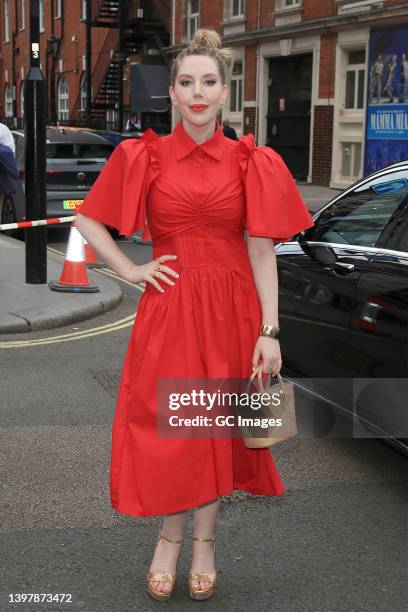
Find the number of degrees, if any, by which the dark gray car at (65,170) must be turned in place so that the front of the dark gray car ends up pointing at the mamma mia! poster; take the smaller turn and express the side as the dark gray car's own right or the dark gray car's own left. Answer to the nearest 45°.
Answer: approximately 90° to the dark gray car's own right

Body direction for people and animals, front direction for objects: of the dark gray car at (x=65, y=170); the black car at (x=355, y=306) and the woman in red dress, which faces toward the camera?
the woman in red dress

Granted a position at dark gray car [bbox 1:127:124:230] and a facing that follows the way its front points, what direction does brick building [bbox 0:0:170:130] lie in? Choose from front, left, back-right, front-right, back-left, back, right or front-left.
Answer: front-right

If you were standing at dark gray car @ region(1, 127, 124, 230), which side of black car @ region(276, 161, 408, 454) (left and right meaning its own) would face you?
front

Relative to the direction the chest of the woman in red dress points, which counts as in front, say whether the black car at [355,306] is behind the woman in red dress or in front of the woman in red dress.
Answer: behind

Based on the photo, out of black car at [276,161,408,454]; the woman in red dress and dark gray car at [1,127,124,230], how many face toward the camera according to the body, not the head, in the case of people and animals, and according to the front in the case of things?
1

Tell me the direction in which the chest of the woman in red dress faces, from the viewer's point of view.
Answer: toward the camera

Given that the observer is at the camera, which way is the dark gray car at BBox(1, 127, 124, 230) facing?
facing away from the viewer and to the left of the viewer

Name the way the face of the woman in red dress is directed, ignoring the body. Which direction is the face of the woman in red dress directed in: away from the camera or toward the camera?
toward the camera

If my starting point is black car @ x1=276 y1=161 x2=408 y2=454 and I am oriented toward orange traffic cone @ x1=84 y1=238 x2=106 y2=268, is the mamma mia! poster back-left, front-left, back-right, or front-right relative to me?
front-right

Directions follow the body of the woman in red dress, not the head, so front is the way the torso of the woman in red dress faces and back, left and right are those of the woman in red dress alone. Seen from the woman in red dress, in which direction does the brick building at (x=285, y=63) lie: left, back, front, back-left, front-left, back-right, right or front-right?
back

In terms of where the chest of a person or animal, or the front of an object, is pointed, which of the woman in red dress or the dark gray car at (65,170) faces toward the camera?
the woman in red dress

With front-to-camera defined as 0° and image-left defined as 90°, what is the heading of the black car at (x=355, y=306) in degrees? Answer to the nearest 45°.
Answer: approximately 135°

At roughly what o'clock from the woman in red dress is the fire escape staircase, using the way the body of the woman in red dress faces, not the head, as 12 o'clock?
The fire escape staircase is roughly at 6 o'clock from the woman in red dress.

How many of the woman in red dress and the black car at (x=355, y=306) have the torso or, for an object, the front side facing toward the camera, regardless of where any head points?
1

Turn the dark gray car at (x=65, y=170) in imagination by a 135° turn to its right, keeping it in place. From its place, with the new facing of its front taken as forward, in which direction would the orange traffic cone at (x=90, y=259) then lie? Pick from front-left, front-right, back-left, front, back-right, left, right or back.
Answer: right
